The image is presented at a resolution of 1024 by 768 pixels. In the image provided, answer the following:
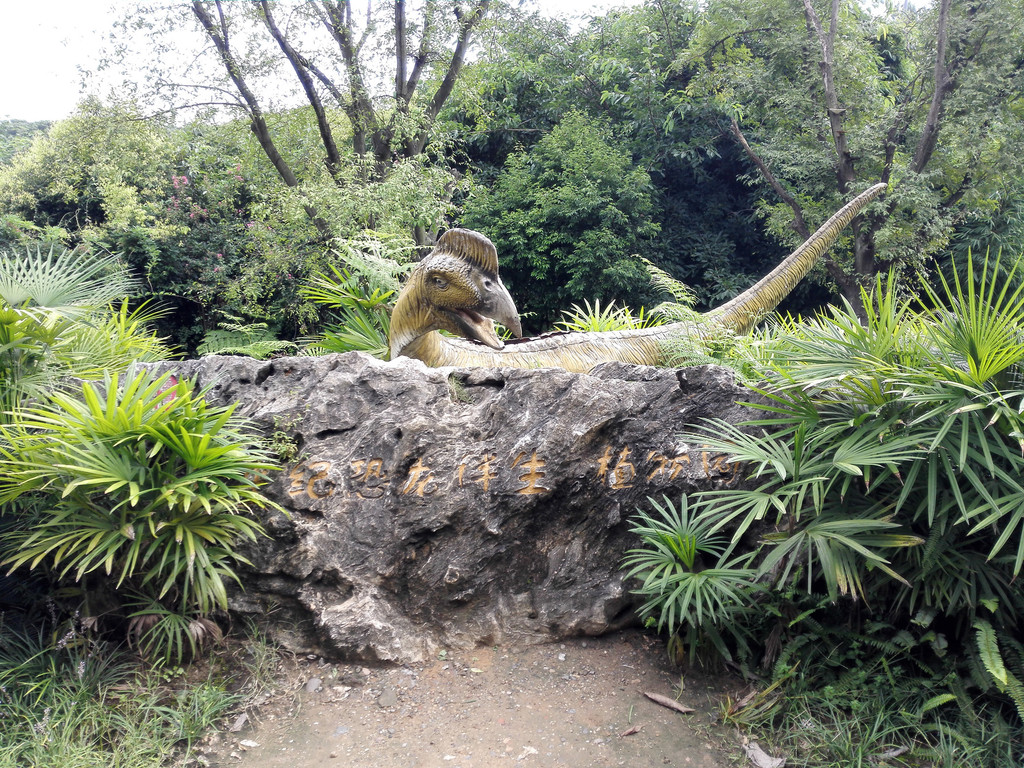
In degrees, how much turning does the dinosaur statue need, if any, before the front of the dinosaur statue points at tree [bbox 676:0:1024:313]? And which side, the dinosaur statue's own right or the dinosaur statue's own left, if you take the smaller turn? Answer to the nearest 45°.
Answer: approximately 135° to the dinosaur statue's own right

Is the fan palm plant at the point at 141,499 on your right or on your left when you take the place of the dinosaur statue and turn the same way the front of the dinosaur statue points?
on your left

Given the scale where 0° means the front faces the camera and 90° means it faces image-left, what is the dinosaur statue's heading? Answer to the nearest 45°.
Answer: approximately 90°

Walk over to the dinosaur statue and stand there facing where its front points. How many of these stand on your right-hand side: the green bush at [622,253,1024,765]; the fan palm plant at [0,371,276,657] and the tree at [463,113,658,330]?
1

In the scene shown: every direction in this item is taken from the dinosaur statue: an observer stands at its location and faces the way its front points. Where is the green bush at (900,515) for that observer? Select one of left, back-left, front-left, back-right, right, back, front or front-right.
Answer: back-left

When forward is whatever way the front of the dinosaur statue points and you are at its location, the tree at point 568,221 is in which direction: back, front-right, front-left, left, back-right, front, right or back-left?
right

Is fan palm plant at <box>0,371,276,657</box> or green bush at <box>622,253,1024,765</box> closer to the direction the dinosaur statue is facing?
the fan palm plant
